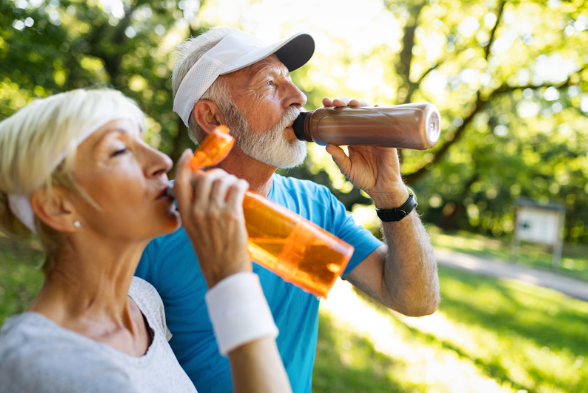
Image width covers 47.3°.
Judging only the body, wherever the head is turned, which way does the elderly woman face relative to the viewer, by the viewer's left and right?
facing the viewer and to the right of the viewer

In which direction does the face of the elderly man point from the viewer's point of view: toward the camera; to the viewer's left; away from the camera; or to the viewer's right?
to the viewer's right

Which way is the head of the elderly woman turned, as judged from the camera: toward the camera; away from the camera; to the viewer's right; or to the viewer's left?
to the viewer's right

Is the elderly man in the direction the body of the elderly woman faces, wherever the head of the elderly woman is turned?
no
